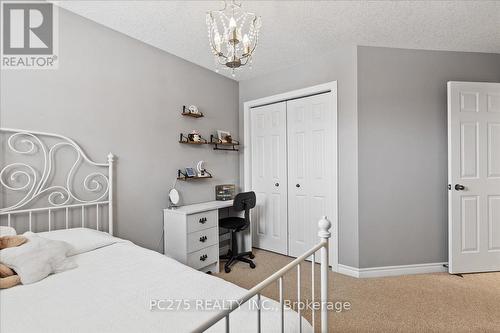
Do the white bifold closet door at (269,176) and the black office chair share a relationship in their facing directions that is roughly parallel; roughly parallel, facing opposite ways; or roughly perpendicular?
roughly perpendicular

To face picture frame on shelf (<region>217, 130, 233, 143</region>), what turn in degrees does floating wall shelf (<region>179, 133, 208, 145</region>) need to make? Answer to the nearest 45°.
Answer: approximately 90° to its left

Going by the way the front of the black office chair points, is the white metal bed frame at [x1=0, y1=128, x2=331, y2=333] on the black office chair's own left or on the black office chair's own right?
on the black office chair's own left

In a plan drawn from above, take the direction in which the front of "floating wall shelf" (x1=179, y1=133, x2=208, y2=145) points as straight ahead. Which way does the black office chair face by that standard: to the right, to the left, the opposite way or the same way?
the opposite way

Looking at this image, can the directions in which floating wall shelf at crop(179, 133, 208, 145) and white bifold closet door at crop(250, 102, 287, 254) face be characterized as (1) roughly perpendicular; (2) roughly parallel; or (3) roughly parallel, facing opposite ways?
roughly perpendicular

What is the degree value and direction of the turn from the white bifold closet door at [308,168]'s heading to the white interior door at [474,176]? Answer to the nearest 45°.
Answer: approximately 135° to its left

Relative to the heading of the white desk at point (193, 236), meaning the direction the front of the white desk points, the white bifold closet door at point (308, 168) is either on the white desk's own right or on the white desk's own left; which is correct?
on the white desk's own left

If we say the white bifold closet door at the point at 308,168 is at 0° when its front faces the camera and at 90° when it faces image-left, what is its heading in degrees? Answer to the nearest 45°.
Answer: approximately 45°

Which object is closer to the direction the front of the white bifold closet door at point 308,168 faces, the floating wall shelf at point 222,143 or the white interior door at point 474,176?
the floating wall shelf

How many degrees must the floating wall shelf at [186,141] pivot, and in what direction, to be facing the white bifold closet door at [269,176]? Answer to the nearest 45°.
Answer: approximately 45° to its left

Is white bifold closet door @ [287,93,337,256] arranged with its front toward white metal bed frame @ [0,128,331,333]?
yes

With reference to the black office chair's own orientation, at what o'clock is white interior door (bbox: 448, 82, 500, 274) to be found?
The white interior door is roughly at 5 o'clock from the black office chair.

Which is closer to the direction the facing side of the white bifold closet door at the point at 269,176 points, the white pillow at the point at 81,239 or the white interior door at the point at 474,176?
the white pillow
